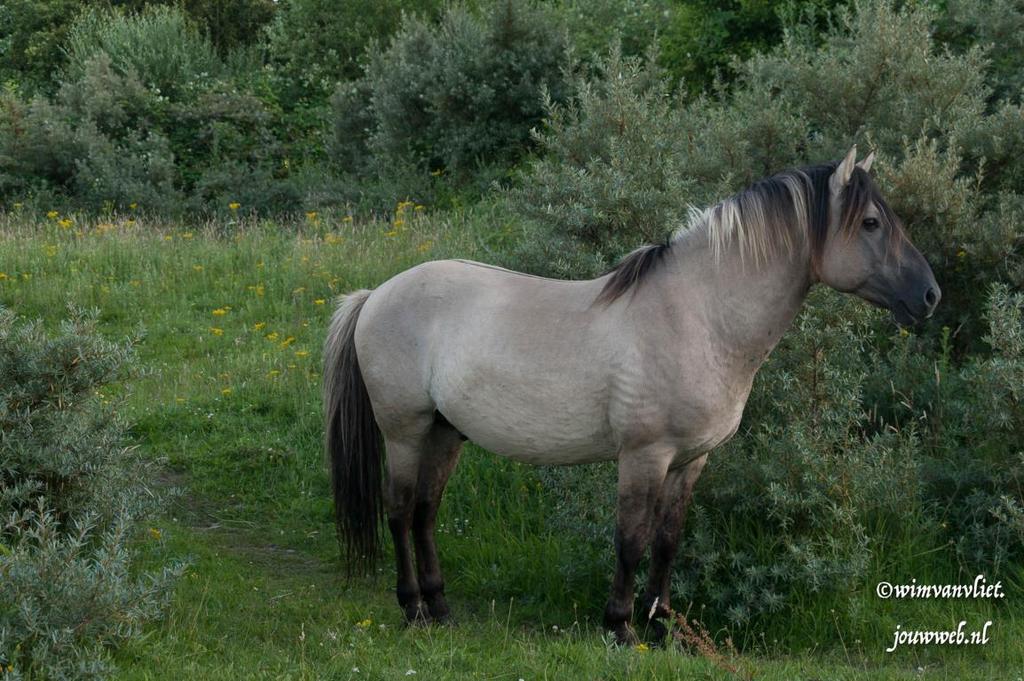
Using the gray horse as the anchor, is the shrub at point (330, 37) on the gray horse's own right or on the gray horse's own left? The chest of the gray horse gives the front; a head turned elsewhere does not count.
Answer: on the gray horse's own left

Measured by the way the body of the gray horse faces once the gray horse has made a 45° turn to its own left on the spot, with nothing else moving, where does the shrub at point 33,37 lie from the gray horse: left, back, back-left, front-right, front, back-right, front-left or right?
left

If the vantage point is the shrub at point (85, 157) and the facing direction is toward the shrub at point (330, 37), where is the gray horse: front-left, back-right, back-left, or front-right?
back-right

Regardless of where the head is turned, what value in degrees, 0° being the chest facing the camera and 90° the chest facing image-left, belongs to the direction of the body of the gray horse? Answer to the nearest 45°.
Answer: approximately 270°

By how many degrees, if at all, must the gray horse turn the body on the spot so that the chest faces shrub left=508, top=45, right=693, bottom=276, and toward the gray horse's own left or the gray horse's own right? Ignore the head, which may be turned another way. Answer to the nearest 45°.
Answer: approximately 90° to the gray horse's own left

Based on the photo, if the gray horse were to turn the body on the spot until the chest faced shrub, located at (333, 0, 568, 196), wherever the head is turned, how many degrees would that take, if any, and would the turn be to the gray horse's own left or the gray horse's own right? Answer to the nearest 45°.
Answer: approximately 90° to the gray horse's own left

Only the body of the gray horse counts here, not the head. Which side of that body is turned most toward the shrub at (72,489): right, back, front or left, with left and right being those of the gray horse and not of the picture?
back

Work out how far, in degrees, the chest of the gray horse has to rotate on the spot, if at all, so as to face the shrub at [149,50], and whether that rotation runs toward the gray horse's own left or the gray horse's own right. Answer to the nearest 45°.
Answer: approximately 135° to the gray horse's own left

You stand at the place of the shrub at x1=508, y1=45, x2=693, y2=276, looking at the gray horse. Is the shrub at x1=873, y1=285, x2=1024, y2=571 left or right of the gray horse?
left

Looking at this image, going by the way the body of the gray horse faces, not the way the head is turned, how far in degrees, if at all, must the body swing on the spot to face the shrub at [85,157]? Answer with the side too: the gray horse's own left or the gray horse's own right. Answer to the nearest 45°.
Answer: approximately 135° to the gray horse's own left

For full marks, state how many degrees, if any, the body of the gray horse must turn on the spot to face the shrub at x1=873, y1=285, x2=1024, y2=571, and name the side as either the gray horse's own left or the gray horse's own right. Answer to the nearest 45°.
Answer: approximately 45° to the gray horse's own left
